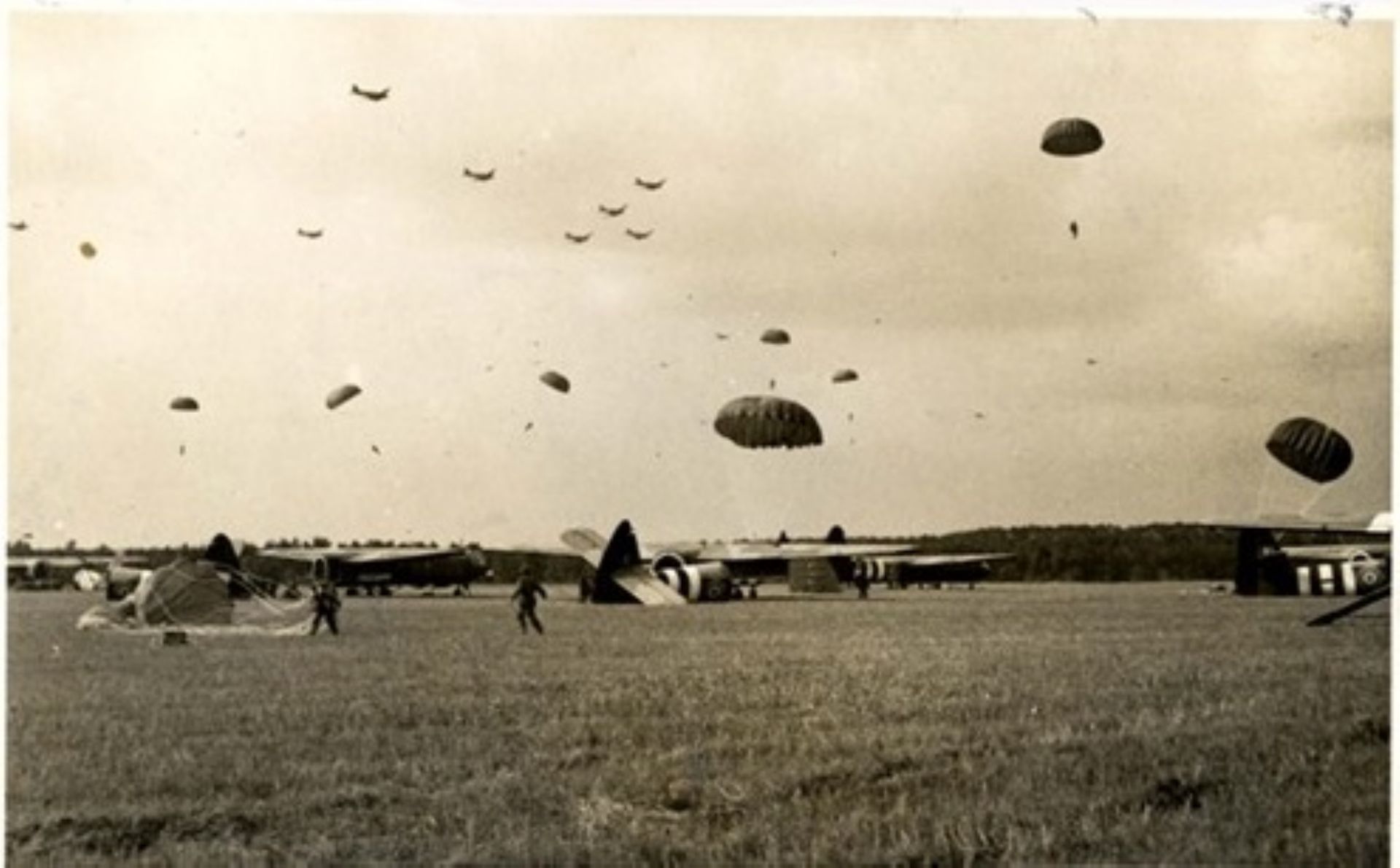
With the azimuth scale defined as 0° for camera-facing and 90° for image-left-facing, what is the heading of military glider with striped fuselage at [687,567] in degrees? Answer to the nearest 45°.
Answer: approximately 225°

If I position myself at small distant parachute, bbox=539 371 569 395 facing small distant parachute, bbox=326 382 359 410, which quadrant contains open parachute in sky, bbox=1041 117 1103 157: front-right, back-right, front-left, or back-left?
back-left

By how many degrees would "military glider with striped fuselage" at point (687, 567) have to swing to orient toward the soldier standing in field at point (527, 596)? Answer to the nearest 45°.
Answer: approximately 135° to its right

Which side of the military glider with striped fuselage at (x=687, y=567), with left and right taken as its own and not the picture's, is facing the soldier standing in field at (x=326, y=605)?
back

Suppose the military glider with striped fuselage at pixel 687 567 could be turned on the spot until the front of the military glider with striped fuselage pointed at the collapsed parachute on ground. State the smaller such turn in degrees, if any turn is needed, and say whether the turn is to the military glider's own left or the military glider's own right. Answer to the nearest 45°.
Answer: approximately 180°
